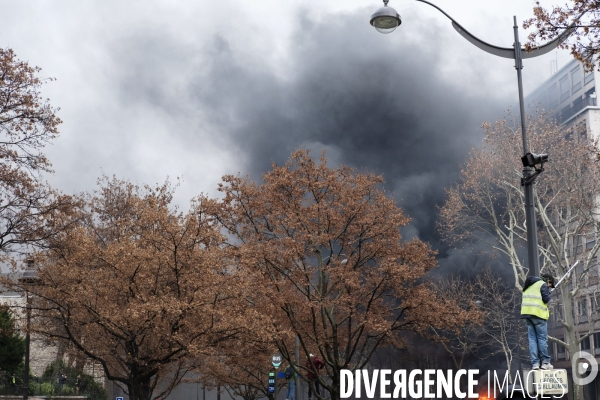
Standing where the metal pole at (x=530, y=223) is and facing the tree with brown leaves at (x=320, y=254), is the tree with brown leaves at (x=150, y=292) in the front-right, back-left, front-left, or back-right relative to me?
front-left

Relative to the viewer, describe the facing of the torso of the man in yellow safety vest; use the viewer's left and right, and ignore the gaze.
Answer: facing away from the viewer and to the right of the viewer

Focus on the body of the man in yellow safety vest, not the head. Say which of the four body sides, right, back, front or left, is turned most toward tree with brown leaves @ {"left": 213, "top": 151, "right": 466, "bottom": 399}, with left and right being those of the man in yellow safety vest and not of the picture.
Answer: left

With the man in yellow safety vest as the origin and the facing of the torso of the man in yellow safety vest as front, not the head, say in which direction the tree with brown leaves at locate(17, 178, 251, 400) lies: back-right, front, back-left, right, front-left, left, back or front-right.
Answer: left
